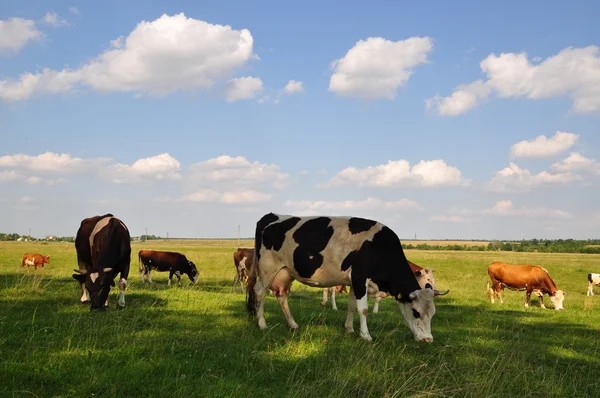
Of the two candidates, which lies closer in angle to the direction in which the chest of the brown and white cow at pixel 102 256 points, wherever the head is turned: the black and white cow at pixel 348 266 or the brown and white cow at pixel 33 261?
the black and white cow

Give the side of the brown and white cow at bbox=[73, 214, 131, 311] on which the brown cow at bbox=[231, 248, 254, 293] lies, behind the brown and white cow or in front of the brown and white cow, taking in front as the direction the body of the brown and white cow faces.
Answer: behind

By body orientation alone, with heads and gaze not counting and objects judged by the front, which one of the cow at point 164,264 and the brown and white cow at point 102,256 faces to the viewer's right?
the cow

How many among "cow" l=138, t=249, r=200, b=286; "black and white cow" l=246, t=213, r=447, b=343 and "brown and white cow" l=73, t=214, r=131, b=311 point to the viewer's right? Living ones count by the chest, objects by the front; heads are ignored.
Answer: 2

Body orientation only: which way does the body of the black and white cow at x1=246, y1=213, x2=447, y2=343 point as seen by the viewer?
to the viewer's right

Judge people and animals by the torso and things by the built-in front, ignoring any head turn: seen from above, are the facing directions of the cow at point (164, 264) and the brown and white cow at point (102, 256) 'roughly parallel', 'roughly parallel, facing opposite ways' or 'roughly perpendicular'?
roughly perpendicular

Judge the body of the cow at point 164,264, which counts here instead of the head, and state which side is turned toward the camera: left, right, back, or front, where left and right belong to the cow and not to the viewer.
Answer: right

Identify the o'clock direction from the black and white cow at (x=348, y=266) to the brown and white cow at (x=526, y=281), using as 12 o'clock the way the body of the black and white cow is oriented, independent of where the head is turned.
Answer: The brown and white cow is roughly at 10 o'clock from the black and white cow.

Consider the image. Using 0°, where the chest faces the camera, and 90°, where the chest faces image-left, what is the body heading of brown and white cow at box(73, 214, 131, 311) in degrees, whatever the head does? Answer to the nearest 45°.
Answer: approximately 0°

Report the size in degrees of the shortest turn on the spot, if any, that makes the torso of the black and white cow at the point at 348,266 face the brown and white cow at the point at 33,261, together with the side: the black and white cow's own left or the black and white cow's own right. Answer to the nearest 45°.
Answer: approximately 135° to the black and white cow's own left

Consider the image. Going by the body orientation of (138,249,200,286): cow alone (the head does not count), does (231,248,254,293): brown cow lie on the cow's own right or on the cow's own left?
on the cow's own right
